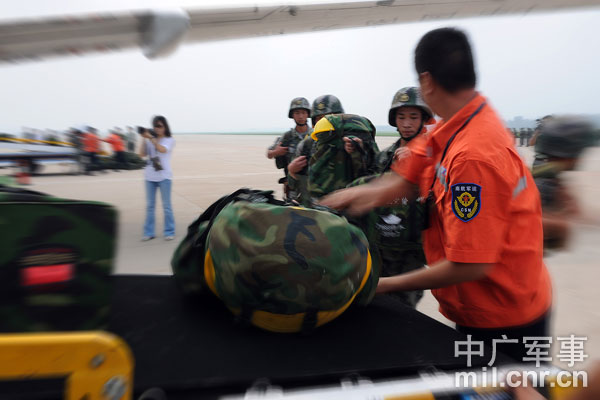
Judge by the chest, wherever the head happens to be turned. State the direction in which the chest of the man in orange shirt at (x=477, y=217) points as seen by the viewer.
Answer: to the viewer's left

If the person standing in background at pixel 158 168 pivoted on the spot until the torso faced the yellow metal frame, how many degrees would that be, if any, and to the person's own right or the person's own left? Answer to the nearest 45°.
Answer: approximately 45° to the person's own left

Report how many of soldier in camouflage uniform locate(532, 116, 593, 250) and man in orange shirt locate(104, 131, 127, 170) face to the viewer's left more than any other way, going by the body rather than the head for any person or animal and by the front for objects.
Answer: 1

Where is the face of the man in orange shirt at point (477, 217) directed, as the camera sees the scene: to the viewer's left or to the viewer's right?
to the viewer's left
